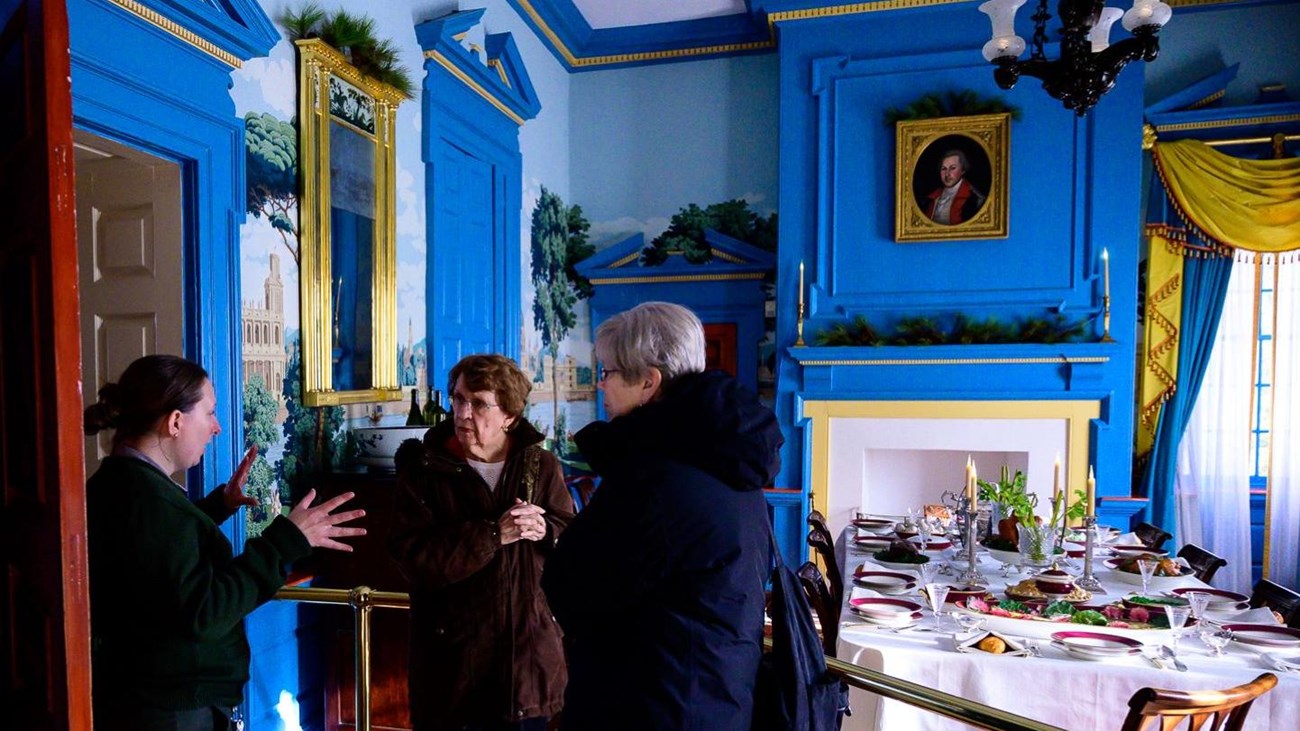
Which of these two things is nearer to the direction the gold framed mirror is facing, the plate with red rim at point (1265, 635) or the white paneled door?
the plate with red rim

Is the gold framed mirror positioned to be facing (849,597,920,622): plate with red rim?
yes

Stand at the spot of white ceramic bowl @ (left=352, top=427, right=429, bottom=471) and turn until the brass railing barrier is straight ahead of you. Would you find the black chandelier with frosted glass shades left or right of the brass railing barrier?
left

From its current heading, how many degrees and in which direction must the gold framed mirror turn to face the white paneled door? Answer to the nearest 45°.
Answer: approximately 90° to its right

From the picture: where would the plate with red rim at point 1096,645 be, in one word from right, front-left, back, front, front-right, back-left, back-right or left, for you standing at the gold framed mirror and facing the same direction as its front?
front

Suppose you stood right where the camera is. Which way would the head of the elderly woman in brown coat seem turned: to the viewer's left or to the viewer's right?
to the viewer's left

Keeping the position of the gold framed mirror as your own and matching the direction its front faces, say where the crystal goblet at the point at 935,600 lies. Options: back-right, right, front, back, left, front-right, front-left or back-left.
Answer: front

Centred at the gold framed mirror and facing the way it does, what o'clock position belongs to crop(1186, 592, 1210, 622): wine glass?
The wine glass is roughly at 12 o'clock from the gold framed mirror.

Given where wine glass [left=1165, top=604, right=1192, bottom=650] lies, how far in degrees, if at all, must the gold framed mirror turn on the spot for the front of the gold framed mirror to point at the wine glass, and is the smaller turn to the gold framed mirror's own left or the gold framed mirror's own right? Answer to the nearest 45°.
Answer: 0° — it already faces it

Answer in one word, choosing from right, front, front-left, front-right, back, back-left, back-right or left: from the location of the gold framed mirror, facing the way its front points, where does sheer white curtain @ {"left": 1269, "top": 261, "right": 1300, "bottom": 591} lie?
front-left

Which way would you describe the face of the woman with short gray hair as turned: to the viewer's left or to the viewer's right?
to the viewer's left

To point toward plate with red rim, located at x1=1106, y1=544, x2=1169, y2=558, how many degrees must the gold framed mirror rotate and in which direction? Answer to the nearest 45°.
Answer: approximately 45° to its left

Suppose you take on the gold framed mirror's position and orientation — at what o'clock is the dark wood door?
The dark wood door is roughly at 2 o'clock from the gold framed mirror.

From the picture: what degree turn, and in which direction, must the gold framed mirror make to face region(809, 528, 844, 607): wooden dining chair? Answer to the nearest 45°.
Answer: approximately 45° to its left

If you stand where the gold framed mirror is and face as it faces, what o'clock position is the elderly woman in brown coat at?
The elderly woman in brown coat is roughly at 1 o'clock from the gold framed mirror.

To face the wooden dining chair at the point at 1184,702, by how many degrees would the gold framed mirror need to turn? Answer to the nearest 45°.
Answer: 0° — it already faces it

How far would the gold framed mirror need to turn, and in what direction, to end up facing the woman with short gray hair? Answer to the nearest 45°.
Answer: approximately 45° to its right

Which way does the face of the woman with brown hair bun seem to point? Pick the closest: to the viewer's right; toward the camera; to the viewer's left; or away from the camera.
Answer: to the viewer's right
